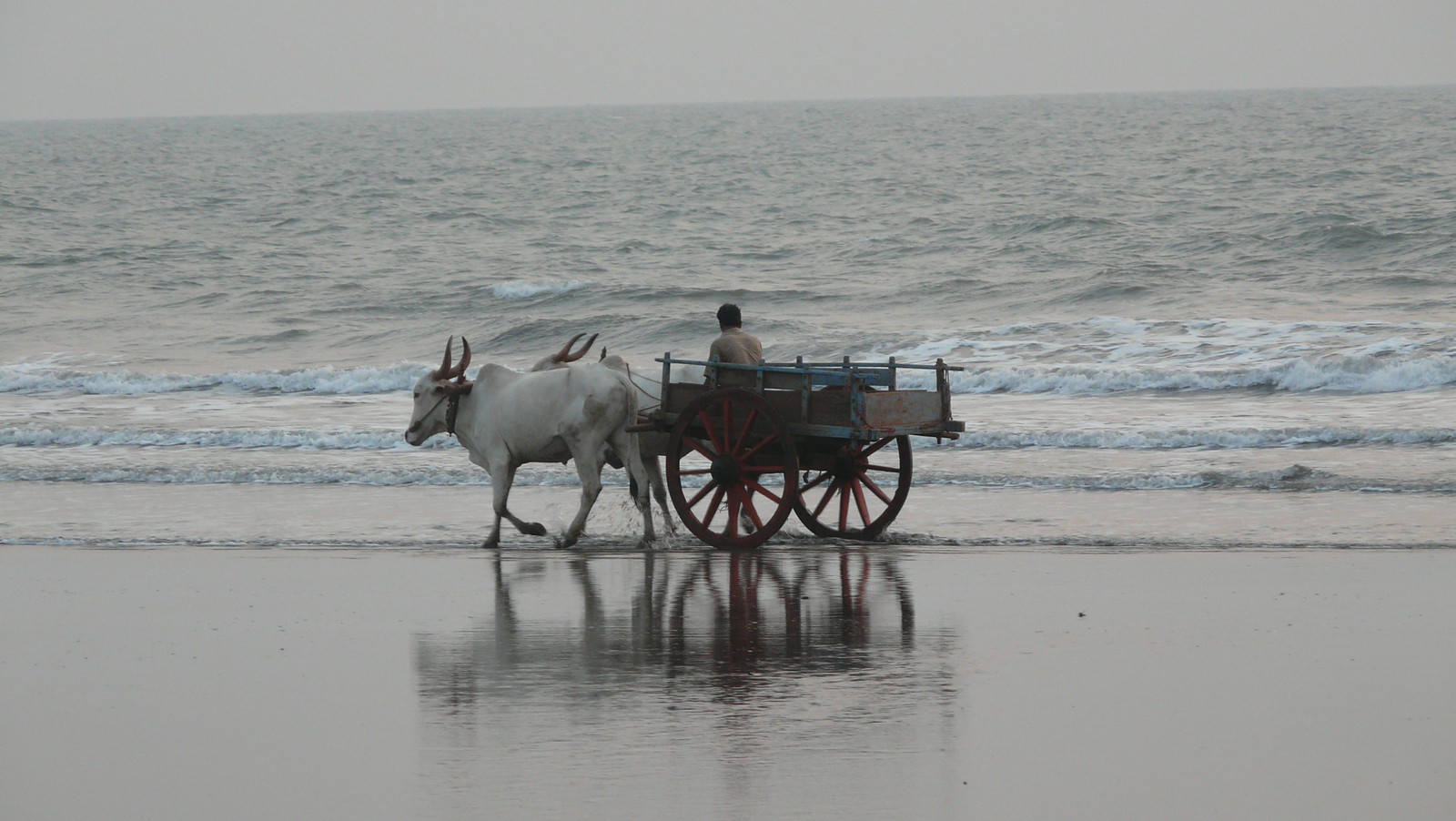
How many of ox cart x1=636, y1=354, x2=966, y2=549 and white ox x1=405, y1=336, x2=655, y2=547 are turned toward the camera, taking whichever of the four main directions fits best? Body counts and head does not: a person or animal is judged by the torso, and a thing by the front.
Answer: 0

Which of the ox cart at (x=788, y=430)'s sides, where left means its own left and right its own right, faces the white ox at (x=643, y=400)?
front

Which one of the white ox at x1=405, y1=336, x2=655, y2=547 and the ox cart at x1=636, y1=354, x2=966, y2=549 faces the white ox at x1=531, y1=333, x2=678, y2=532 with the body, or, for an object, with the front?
the ox cart

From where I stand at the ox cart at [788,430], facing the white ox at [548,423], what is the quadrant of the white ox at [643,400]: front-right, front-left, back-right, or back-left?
front-right

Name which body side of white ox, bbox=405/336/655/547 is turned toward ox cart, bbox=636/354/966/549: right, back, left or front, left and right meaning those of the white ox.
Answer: back

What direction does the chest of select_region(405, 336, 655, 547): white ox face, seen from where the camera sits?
to the viewer's left

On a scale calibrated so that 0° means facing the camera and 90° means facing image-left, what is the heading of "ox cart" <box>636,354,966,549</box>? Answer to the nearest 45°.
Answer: approximately 135°

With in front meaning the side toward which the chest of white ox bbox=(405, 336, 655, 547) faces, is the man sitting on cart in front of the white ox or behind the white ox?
behind
